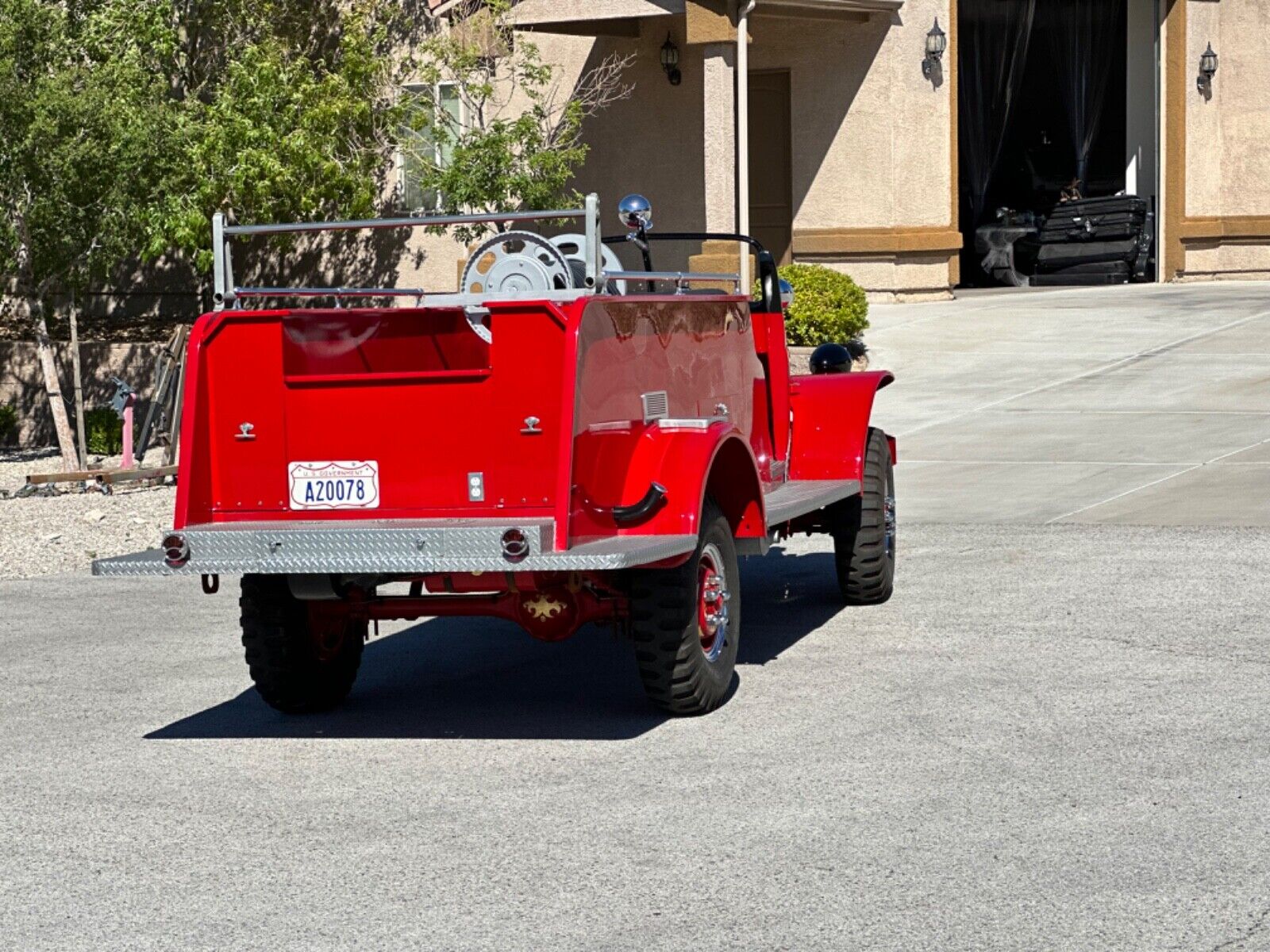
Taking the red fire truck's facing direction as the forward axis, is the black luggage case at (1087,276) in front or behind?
in front

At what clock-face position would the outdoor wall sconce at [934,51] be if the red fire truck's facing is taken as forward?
The outdoor wall sconce is roughly at 11 o'clock from the red fire truck.

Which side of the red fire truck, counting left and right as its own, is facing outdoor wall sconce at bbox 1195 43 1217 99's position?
front

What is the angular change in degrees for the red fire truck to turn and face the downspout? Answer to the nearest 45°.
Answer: approximately 45° to its left

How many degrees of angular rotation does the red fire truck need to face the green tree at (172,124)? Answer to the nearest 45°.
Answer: approximately 45° to its left

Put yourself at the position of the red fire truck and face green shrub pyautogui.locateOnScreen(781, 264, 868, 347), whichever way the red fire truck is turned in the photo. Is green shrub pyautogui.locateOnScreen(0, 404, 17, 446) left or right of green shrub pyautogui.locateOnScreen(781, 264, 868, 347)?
left

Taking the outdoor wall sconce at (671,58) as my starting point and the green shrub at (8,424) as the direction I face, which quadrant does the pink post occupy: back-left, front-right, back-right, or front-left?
front-left

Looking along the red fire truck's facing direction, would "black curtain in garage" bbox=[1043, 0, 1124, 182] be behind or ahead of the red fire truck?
ahead

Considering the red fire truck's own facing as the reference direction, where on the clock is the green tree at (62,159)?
The green tree is roughly at 10 o'clock from the red fire truck.

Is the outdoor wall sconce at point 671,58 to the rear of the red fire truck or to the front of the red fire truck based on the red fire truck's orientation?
to the front

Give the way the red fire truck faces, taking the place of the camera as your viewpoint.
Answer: facing away from the viewer and to the right of the viewer

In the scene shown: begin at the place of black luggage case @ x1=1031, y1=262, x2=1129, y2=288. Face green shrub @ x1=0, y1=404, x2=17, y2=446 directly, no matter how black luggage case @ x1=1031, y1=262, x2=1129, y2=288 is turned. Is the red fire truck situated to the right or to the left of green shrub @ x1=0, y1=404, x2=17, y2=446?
left
